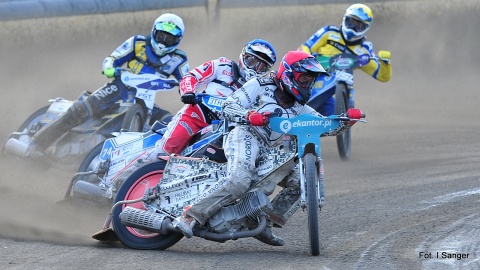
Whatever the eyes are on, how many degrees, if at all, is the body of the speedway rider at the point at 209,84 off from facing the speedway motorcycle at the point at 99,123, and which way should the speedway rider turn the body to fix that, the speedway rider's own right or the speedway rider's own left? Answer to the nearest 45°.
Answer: approximately 180°

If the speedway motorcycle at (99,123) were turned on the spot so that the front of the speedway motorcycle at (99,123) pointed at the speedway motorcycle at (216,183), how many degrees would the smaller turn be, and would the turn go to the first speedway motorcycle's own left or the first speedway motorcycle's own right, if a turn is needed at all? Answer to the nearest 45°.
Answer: approximately 45° to the first speedway motorcycle's own right

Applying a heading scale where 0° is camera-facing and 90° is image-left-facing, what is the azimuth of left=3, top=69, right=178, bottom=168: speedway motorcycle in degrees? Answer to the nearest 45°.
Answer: approximately 315°

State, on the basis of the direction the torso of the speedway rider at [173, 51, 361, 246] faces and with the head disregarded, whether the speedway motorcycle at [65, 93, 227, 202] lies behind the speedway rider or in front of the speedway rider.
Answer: behind

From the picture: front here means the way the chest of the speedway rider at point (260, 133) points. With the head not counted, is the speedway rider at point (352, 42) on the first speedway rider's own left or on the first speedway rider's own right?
on the first speedway rider's own left

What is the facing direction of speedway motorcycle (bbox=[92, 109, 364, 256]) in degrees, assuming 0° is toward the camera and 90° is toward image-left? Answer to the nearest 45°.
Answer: approximately 315°

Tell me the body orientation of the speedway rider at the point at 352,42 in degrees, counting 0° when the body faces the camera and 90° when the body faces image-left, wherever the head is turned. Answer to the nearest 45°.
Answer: approximately 0°

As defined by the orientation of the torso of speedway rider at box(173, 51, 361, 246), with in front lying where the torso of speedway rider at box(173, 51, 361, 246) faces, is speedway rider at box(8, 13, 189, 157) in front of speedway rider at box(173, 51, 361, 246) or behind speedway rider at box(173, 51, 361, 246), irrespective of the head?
behind

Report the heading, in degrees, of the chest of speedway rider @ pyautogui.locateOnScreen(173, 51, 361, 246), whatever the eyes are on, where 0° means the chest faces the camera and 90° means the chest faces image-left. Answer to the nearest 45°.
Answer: approximately 315°
